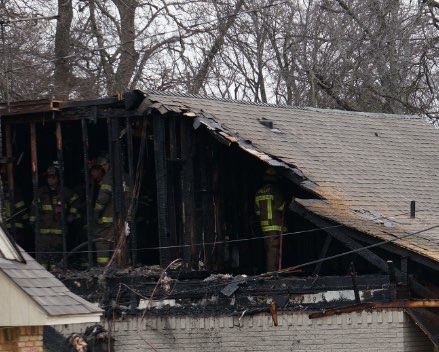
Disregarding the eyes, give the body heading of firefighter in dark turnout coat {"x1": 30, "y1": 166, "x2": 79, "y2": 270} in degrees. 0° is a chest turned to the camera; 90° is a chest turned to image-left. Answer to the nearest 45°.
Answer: approximately 0°

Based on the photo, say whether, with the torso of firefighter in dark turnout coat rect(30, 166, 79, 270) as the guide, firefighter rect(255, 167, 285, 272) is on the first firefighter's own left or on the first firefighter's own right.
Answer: on the first firefighter's own left

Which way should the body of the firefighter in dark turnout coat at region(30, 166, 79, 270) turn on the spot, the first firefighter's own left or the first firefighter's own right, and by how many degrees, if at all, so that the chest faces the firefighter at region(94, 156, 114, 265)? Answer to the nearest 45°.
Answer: approximately 45° to the first firefighter's own left

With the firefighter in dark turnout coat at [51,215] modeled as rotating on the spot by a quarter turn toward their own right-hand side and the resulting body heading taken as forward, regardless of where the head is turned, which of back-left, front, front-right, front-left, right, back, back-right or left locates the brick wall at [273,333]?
back-left
